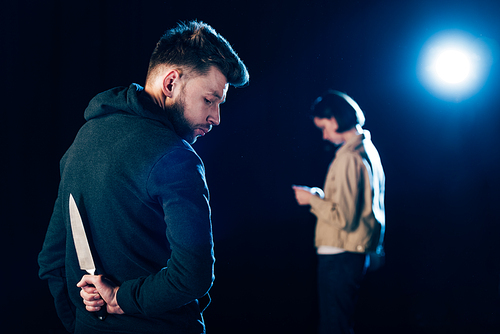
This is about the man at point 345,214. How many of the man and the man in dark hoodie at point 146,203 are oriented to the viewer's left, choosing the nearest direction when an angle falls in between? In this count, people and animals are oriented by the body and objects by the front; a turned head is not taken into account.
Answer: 1

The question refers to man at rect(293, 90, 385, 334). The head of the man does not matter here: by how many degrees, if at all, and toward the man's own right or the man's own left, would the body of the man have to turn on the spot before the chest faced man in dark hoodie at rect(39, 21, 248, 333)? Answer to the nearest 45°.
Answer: approximately 90° to the man's own left

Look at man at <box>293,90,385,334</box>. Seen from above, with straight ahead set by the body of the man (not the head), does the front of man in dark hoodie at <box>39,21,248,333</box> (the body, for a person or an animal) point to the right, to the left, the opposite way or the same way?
to the right

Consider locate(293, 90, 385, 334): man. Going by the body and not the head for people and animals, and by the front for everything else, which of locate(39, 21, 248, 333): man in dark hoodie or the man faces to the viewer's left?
the man

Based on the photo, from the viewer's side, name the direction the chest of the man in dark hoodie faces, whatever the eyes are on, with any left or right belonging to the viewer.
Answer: facing away from the viewer and to the right of the viewer

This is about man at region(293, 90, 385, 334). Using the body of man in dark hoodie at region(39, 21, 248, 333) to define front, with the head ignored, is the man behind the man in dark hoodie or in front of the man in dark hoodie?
in front

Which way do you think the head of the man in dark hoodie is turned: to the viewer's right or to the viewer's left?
to the viewer's right

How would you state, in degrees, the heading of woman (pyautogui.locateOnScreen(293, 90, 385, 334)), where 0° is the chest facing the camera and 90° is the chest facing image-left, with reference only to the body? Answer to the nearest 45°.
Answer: approximately 90°
